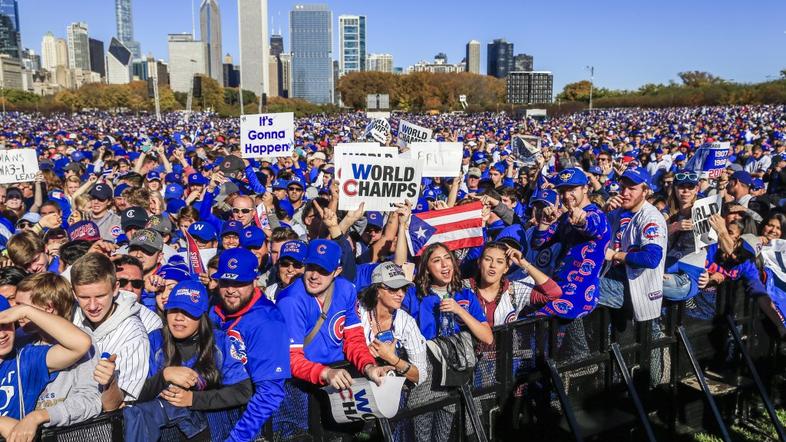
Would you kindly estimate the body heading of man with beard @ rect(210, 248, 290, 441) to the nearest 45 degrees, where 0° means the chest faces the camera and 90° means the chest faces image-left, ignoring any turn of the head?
approximately 45°
